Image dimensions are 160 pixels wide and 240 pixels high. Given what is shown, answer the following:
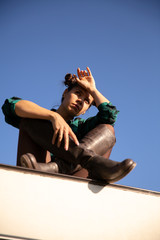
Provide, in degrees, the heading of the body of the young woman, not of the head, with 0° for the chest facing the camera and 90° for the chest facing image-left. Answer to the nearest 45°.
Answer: approximately 0°

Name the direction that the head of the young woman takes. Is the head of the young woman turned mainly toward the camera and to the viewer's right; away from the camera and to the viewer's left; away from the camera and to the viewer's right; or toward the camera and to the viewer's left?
toward the camera and to the viewer's right
